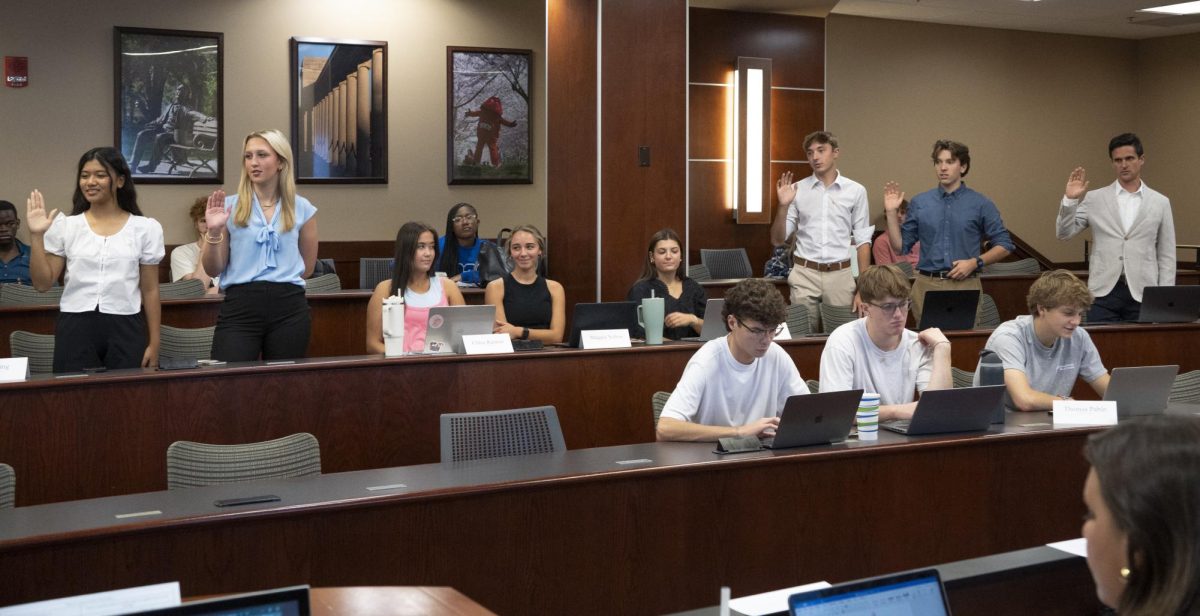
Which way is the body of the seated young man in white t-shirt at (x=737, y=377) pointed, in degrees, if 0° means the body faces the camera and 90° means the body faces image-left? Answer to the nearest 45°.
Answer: approximately 315°

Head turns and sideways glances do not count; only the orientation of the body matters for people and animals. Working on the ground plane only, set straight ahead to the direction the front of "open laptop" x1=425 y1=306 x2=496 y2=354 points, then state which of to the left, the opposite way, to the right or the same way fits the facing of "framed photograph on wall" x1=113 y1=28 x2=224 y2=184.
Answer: the opposite way

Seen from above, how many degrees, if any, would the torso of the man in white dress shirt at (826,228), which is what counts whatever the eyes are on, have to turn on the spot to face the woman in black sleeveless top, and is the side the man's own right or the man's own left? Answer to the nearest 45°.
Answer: approximately 45° to the man's own right

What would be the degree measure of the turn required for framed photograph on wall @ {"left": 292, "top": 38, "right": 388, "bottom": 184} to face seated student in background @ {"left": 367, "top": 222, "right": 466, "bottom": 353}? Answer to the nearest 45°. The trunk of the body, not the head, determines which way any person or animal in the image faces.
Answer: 0° — it already faces them

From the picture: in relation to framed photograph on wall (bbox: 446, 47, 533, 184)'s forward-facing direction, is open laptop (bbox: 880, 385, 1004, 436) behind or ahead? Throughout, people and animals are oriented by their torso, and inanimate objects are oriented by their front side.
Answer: ahead

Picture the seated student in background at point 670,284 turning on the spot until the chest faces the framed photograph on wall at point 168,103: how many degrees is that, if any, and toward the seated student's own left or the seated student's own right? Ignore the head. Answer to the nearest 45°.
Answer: approximately 135° to the seated student's own right

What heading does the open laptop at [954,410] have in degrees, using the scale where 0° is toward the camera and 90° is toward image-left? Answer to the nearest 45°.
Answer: approximately 135°

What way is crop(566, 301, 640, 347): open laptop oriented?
away from the camera

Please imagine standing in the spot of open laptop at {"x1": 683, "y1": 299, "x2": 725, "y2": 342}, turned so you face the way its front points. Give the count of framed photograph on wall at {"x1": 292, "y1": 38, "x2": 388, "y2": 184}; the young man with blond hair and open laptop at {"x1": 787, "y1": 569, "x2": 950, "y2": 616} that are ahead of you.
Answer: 1

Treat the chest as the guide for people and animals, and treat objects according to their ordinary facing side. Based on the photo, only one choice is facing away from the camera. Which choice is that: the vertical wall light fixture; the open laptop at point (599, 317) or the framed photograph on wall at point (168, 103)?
the open laptop
